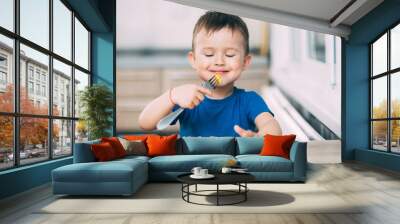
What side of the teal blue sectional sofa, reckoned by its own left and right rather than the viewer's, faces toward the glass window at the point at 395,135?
left

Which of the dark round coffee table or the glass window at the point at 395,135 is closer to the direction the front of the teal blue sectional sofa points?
the dark round coffee table

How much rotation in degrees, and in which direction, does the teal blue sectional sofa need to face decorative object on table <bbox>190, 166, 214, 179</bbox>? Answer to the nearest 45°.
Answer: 0° — it already faces it

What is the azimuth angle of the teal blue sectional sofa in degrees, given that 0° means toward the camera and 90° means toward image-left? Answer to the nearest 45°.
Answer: approximately 0°

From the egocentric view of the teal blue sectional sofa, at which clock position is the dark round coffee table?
The dark round coffee table is roughly at 11 o'clock from the teal blue sectional sofa.

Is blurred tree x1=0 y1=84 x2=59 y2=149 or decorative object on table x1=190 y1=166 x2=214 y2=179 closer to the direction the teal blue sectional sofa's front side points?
the decorative object on table

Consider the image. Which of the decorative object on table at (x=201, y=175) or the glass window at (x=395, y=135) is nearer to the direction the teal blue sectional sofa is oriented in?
the decorative object on table
